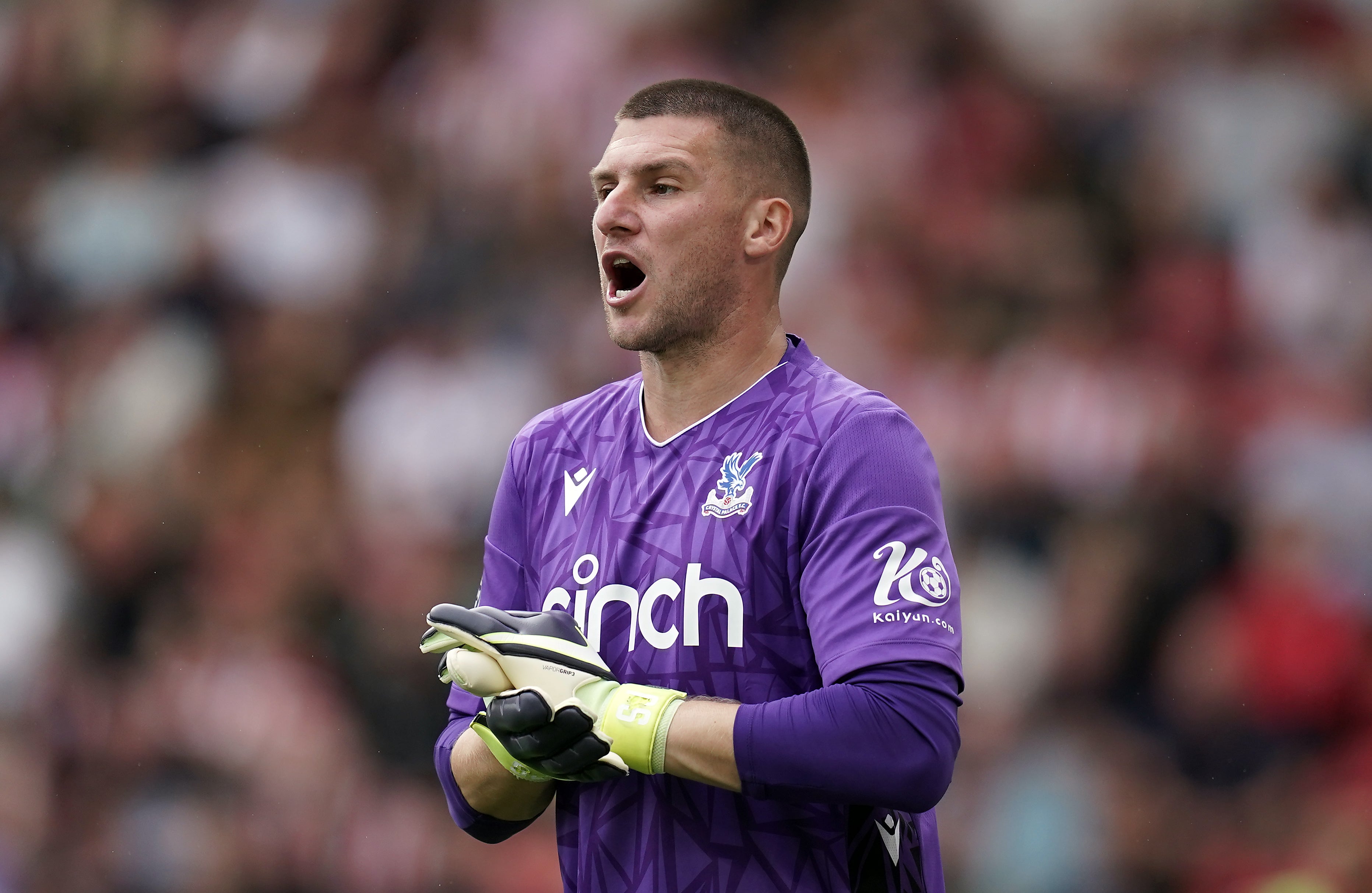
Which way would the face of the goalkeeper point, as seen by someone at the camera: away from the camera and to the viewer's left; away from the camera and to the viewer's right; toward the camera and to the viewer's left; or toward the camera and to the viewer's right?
toward the camera and to the viewer's left

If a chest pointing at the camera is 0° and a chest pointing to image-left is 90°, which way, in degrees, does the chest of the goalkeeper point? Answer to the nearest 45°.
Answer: approximately 45°
